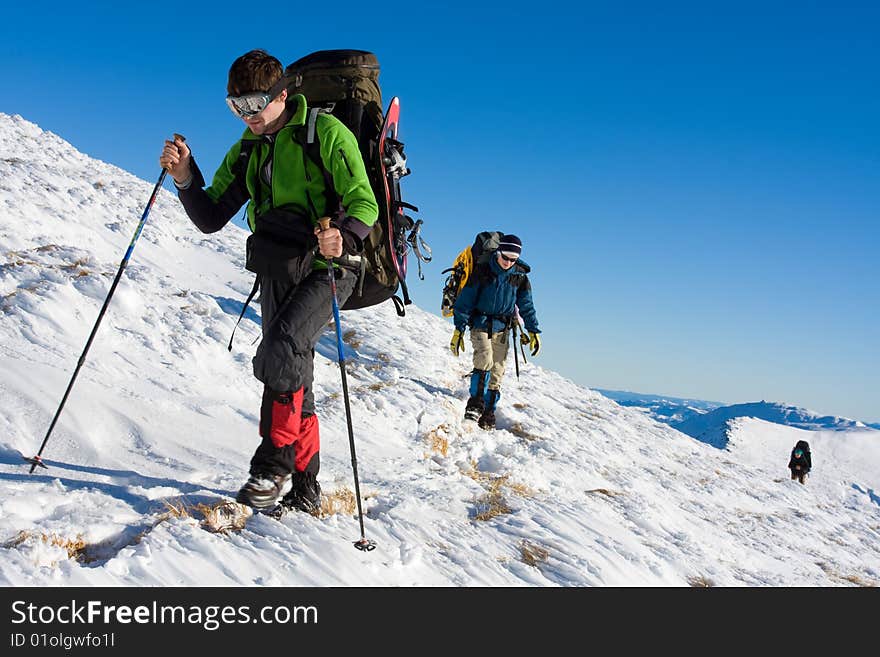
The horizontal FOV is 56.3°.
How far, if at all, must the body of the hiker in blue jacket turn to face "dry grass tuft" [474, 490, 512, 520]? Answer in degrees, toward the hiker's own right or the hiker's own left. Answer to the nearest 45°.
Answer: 0° — they already face it

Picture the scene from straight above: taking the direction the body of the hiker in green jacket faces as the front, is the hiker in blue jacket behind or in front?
behind

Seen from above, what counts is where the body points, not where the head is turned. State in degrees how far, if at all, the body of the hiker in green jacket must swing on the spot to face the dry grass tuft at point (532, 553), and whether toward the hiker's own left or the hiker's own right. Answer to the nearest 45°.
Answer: approximately 135° to the hiker's own left

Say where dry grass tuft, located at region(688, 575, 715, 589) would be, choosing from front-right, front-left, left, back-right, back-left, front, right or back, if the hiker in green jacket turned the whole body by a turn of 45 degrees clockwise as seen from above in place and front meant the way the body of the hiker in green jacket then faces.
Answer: back

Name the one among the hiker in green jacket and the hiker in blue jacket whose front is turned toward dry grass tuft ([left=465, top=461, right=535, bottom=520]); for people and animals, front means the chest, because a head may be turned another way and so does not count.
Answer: the hiker in blue jacket

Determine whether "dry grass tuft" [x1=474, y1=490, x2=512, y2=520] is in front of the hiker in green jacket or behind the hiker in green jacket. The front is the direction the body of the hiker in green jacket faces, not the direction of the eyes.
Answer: behind

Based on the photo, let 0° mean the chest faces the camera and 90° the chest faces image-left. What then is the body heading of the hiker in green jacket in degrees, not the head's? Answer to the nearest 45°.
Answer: approximately 45°

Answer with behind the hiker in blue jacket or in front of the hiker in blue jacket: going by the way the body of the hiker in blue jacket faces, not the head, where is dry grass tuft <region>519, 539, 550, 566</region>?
in front

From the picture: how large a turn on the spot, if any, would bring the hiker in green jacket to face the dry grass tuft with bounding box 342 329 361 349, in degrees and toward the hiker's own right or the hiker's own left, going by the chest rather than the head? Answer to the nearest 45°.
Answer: approximately 135° to the hiker's own right

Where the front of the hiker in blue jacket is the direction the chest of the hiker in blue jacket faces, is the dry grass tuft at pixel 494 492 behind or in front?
in front
